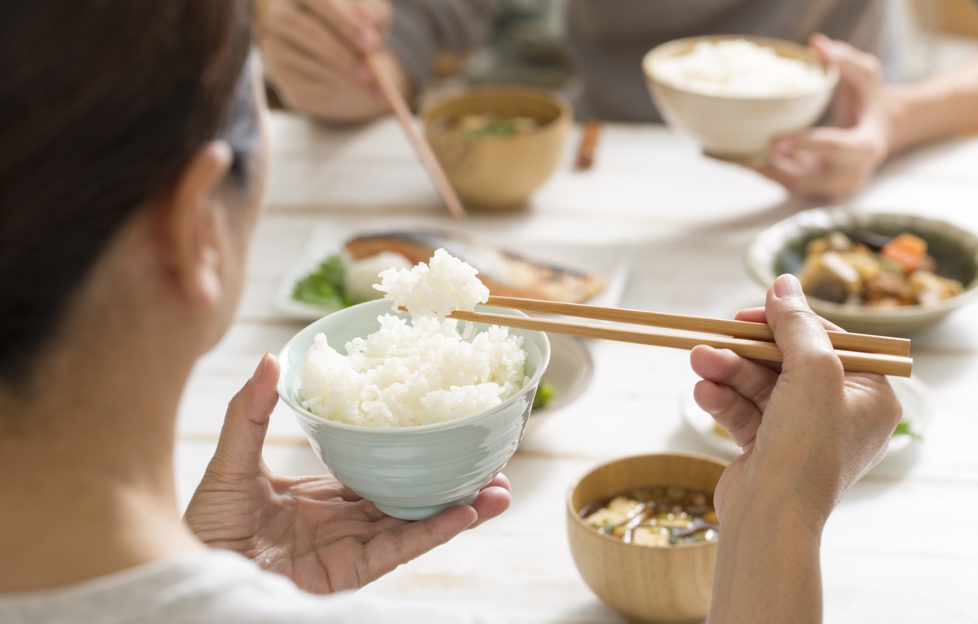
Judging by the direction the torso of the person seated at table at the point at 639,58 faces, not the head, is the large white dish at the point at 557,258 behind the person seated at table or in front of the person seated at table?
in front

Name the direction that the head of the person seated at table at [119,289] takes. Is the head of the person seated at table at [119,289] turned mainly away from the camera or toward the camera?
away from the camera

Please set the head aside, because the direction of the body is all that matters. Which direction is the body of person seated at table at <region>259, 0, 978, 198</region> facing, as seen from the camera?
toward the camera

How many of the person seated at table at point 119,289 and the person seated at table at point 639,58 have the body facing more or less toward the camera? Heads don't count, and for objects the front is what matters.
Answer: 1

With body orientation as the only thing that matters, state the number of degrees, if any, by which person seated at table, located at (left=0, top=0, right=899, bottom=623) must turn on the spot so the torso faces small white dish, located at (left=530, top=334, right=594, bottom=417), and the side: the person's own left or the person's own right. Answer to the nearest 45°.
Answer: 0° — they already face it

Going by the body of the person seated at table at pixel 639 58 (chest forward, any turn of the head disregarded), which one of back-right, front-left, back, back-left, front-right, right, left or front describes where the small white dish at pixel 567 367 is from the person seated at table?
front

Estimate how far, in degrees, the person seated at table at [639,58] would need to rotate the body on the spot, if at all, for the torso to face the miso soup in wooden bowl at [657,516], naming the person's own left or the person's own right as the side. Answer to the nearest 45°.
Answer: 0° — they already face it

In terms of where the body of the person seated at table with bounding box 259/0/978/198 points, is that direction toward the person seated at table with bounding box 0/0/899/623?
yes

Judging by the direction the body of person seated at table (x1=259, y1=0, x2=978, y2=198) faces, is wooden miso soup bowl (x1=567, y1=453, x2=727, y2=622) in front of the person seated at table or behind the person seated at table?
in front

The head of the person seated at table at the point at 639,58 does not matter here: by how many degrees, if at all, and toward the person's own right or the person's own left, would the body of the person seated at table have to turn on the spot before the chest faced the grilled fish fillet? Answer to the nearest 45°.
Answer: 0° — they already face it

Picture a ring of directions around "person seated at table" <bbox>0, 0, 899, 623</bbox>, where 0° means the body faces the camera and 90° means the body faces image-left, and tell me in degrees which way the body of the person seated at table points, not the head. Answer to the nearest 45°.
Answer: approximately 225°
